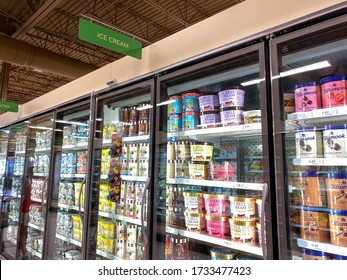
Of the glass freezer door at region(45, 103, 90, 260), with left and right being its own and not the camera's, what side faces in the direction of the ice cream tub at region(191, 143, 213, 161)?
left

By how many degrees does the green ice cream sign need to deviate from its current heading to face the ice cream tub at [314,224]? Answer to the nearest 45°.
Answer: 0° — it already faces it

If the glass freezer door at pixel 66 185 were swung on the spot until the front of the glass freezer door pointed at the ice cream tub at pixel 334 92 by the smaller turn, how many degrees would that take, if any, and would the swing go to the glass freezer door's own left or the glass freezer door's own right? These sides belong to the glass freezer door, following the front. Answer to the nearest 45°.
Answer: approximately 90° to the glass freezer door's own left

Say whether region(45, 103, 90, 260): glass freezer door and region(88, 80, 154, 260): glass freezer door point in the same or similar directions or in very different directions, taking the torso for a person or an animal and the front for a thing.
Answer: same or similar directions

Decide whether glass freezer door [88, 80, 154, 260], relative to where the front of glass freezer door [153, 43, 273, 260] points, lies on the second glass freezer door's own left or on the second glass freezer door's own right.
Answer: on the second glass freezer door's own right

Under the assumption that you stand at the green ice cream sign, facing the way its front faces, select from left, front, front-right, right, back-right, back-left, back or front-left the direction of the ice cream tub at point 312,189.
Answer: front

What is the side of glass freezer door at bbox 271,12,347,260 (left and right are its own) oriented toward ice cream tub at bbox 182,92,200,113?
right

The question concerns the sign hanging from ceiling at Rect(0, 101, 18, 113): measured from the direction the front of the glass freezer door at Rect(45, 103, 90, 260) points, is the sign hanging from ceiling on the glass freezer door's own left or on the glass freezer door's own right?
on the glass freezer door's own right

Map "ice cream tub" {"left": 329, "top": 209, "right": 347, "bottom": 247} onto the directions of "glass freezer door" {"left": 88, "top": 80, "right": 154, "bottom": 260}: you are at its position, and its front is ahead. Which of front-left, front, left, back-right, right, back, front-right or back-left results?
left

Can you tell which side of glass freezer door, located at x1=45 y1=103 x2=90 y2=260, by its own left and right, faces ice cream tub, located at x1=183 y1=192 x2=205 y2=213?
left

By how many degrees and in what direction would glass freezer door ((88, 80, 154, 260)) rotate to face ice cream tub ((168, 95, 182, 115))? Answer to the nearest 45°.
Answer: approximately 90° to its left

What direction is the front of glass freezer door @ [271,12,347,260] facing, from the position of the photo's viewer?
facing the viewer and to the left of the viewer

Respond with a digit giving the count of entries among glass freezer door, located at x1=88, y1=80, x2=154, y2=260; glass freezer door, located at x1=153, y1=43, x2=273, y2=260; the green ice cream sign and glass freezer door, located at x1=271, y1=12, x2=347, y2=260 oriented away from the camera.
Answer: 0

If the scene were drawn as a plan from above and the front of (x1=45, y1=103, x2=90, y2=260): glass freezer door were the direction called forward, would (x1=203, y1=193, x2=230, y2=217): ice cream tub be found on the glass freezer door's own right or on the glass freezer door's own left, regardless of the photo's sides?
on the glass freezer door's own left

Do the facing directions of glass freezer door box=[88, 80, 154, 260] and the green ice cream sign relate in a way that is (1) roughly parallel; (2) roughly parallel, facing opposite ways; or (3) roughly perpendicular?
roughly perpendicular
